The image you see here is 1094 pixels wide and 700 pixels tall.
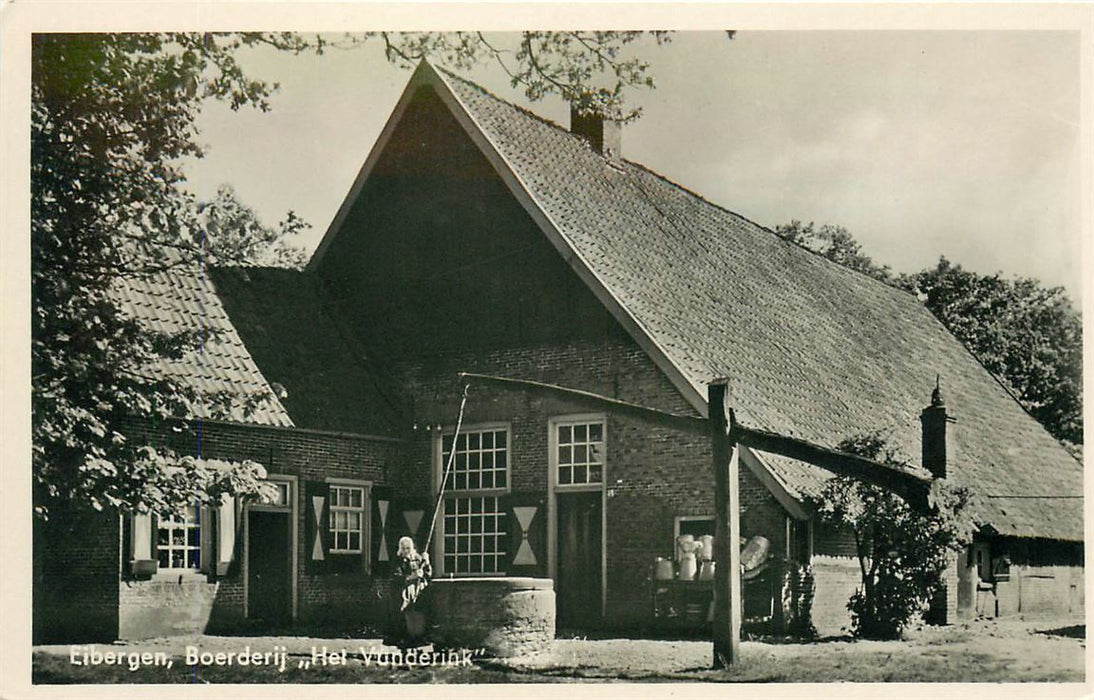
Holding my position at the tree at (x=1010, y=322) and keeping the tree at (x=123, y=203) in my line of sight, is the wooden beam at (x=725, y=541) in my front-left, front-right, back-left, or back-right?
front-left

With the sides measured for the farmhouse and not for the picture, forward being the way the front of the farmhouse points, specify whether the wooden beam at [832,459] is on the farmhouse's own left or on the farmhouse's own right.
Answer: on the farmhouse's own left

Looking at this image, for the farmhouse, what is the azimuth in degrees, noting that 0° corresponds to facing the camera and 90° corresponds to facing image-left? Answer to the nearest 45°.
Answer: approximately 45°
